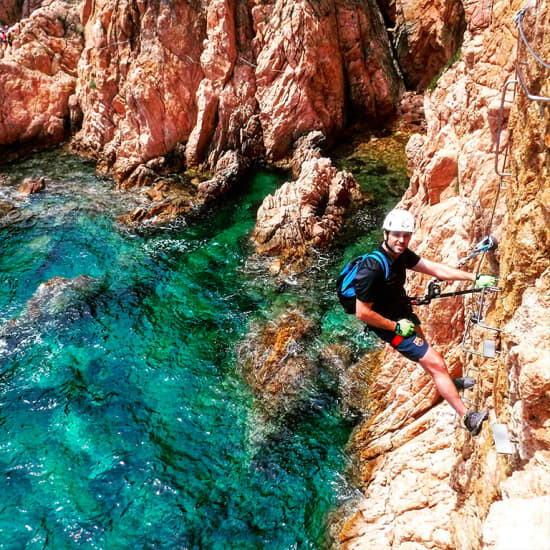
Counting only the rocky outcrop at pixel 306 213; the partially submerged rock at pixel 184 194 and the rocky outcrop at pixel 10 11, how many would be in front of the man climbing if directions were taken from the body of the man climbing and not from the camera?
0

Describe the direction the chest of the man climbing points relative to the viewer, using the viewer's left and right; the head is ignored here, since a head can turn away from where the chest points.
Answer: facing the viewer and to the right of the viewer

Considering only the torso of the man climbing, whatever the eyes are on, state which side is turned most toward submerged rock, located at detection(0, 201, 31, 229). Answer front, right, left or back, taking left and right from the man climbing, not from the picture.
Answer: back

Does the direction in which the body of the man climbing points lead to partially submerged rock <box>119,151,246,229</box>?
no

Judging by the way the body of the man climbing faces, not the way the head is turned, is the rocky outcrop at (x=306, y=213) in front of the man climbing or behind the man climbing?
behind

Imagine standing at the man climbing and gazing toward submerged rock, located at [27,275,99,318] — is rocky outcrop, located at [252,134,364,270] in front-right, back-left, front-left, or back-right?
front-right

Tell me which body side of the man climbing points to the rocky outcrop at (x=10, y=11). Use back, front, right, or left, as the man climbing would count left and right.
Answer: back

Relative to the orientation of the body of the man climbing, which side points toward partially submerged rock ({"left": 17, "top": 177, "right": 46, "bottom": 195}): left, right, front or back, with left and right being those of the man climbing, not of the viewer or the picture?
back

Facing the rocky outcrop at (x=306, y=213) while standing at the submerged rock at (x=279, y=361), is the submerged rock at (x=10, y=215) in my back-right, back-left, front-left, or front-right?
front-left

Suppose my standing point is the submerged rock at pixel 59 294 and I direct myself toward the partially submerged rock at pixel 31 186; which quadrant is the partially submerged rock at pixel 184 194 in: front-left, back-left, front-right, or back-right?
front-right

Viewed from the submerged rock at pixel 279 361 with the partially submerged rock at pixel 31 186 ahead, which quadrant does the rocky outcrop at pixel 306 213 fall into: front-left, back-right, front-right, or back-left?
front-right
